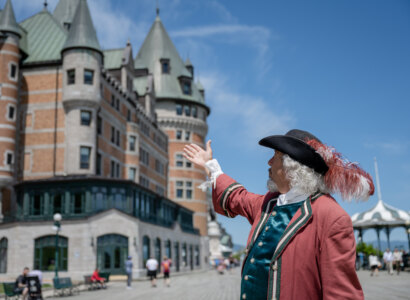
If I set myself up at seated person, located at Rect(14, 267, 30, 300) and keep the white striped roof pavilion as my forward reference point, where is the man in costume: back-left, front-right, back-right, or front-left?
back-right

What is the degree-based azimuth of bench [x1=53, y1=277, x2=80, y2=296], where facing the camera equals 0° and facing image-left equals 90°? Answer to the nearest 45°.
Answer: approximately 315°

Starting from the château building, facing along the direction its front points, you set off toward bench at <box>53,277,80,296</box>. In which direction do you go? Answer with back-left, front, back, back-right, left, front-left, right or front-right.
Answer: front-right

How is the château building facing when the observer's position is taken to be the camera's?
facing the viewer and to the right of the viewer

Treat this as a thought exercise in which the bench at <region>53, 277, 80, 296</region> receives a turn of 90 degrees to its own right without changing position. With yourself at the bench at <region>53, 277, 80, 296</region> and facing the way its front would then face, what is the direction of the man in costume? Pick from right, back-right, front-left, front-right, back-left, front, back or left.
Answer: front-left

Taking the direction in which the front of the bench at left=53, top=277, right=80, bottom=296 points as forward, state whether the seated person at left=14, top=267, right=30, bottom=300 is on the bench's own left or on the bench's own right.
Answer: on the bench's own right

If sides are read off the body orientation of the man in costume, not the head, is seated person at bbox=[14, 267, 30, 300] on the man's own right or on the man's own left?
on the man's own right

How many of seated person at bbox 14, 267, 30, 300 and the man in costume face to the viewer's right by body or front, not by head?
1

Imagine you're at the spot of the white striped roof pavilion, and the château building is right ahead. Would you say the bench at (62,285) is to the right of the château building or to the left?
left

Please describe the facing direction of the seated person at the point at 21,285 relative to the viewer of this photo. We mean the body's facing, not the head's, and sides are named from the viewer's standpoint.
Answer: facing to the right of the viewer

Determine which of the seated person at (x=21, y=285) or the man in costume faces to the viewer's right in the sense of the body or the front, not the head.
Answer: the seated person

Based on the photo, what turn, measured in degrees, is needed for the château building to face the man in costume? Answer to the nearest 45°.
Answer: approximately 45° to its right

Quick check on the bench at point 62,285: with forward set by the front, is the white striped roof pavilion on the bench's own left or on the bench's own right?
on the bench's own left

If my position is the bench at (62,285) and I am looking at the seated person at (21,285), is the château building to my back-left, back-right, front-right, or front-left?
back-right

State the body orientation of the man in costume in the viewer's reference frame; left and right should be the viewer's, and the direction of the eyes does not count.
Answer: facing the viewer and to the left of the viewer

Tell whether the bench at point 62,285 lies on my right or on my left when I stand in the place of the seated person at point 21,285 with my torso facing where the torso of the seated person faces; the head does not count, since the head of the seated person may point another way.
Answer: on my left
